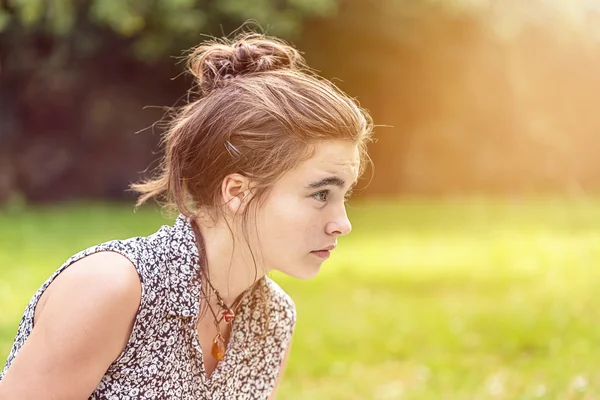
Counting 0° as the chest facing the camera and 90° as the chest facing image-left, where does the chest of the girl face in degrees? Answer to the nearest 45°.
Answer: approximately 315°

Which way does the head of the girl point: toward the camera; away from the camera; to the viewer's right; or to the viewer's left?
to the viewer's right
